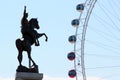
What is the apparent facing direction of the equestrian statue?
to the viewer's right
